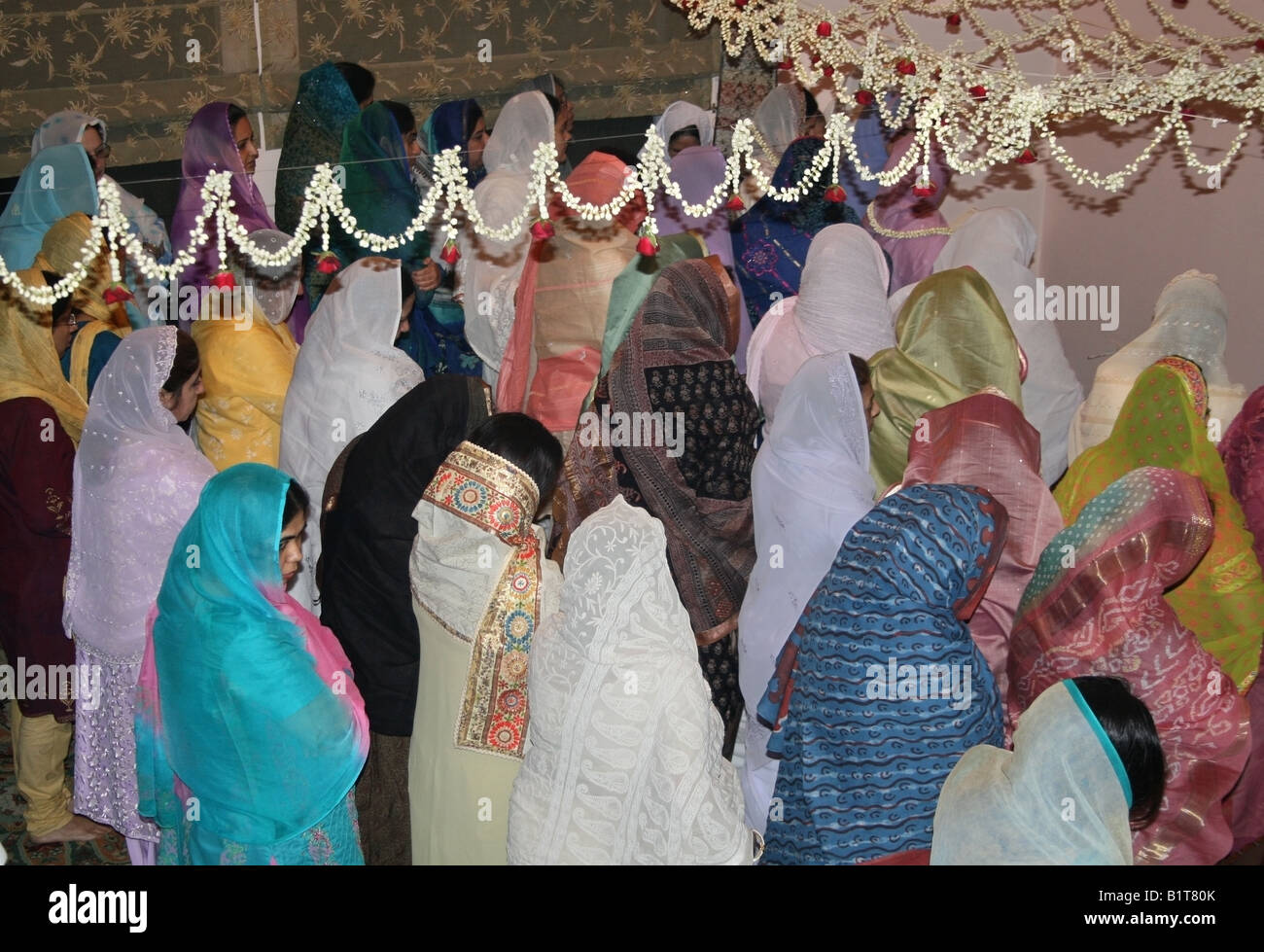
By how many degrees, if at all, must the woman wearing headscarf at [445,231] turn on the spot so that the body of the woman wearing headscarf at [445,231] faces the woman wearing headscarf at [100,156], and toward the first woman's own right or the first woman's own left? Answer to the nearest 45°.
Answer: approximately 180°

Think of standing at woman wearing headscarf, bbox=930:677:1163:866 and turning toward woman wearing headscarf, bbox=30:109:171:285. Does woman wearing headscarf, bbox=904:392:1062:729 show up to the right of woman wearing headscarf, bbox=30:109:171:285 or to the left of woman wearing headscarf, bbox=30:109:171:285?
right

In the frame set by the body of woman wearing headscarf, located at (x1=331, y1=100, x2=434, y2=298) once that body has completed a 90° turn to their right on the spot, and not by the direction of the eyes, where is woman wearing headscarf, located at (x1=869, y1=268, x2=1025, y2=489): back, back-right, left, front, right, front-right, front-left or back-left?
front

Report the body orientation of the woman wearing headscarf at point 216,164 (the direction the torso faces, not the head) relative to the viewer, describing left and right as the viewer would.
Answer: facing to the right of the viewer

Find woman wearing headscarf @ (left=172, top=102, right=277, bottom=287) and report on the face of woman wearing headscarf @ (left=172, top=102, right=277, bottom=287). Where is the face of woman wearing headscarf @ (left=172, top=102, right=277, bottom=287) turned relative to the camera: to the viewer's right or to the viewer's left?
to the viewer's right

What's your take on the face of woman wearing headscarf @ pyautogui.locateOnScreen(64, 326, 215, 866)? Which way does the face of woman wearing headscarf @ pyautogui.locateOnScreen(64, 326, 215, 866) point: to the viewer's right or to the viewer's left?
to the viewer's right

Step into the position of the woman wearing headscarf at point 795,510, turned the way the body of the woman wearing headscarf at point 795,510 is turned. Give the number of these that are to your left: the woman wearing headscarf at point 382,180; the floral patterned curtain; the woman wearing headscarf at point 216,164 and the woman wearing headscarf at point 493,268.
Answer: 4

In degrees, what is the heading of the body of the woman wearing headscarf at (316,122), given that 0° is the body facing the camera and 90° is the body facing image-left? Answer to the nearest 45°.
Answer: approximately 270°

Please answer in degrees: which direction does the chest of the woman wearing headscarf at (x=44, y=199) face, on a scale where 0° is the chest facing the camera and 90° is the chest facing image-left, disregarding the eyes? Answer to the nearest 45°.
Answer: approximately 225°

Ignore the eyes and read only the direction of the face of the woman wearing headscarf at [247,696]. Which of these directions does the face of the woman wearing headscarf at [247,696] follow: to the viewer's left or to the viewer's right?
to the viewer's right

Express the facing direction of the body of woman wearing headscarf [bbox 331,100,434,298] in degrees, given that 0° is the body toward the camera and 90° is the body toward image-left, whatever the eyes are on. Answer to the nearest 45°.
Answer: approximately 225°

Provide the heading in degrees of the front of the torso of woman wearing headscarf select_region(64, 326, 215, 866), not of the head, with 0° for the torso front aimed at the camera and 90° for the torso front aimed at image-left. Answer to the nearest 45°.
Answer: approximately 225°

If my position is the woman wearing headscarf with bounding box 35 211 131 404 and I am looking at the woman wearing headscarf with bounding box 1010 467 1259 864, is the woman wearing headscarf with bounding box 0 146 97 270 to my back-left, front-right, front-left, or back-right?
back-left

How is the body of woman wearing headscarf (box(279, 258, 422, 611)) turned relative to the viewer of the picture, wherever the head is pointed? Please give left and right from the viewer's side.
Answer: facing away from the viewer and to the right of the viewer
